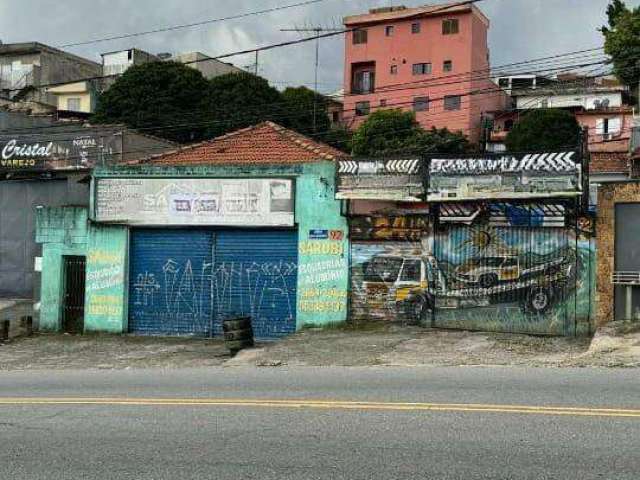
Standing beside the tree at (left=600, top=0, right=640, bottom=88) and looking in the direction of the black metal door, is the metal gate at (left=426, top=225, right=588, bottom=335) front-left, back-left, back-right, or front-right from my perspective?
front-left

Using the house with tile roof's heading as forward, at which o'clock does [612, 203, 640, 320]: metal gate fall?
The metal gate is roughly at 10 o'clock from the house with tile roof.

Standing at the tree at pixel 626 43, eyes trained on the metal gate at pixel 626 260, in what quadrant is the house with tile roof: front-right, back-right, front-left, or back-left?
front-right

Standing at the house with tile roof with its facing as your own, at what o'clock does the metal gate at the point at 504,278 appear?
The metal gate is roughly at 10 o'clock from the house with tile roof.

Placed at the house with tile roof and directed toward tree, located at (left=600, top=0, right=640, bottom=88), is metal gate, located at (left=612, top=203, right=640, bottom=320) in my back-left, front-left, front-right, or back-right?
front-right

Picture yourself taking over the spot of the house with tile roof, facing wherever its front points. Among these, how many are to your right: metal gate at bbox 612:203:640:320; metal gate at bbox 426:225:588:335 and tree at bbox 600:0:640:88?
0

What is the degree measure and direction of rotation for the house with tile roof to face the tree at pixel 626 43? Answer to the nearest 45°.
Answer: approximately 135° to its left

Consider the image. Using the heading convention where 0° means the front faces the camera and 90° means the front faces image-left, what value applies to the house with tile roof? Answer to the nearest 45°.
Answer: approximately 0°
